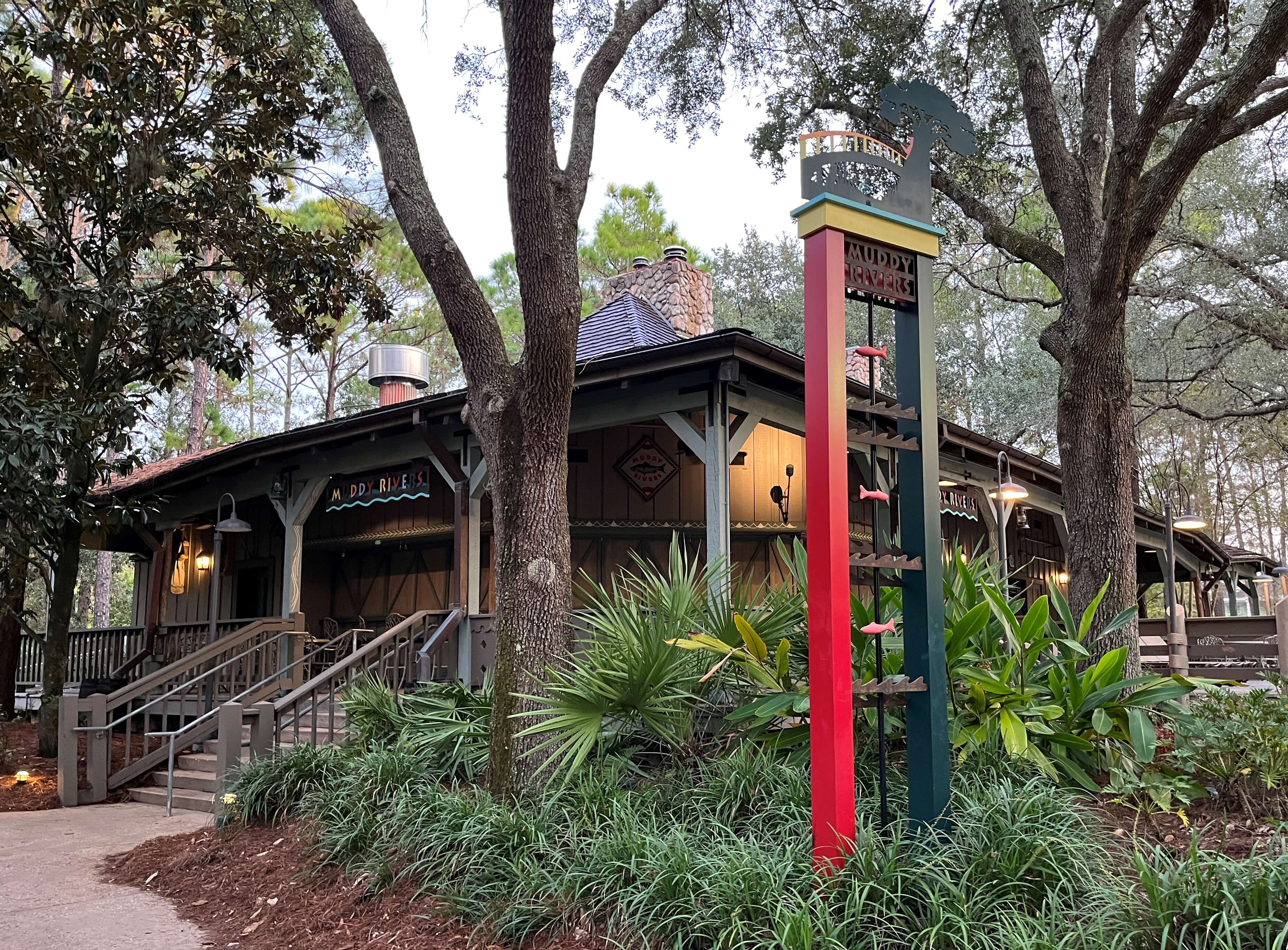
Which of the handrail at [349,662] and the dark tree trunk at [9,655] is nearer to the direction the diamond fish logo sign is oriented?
the handrail

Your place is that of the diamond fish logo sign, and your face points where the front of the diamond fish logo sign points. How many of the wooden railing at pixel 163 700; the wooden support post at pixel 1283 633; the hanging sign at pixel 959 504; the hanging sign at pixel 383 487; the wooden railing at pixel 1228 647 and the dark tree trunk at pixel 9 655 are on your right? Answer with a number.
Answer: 3

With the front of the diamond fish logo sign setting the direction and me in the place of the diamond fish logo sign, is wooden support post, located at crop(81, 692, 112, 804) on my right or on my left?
on my right

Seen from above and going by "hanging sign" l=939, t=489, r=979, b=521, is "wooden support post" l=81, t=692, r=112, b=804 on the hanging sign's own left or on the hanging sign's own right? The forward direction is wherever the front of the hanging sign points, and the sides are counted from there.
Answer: on the hanging sign's own right

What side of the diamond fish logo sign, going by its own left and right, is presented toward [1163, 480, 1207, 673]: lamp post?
left

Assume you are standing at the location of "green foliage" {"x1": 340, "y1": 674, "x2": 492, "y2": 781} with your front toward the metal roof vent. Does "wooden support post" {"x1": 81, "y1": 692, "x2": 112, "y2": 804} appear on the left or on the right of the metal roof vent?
left

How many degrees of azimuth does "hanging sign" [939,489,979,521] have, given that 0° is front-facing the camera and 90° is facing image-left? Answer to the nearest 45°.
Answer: approximately 315°

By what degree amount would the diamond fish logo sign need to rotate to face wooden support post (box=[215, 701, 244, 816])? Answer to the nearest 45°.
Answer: approximately 45° to its right

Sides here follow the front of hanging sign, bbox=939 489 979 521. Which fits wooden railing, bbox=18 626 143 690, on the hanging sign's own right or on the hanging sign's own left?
on the hanging sign's own right

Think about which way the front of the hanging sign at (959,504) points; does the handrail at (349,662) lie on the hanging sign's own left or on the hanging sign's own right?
on the hanging sign's own right

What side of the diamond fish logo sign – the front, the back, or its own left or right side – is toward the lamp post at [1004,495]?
left

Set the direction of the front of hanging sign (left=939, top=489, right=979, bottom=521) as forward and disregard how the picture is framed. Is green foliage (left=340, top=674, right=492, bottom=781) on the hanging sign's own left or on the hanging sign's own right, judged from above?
on the hanging sign's own right

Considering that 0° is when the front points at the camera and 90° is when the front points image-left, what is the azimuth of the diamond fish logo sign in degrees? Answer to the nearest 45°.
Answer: approximately 0°
